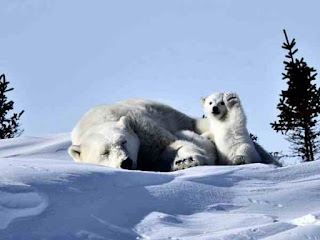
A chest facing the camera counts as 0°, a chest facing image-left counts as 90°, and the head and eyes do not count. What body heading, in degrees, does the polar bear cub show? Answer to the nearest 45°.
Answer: approximately 0°

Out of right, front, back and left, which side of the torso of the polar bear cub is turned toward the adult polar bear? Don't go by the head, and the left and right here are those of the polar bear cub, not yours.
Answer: right
